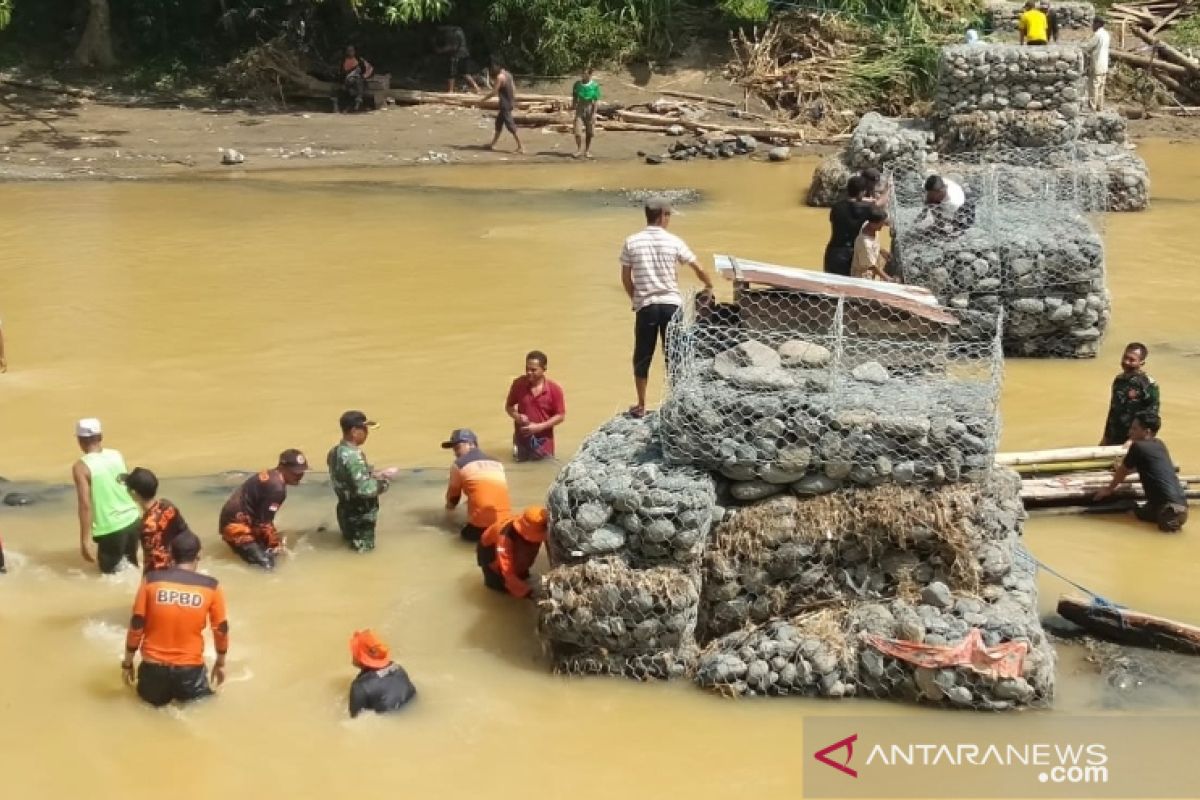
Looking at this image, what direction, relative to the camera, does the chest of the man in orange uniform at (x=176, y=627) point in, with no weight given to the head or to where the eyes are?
away from the camera

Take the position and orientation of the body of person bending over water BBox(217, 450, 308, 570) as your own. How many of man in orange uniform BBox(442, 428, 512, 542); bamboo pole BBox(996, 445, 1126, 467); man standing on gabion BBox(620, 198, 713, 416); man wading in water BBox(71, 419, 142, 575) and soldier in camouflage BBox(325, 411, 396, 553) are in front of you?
4

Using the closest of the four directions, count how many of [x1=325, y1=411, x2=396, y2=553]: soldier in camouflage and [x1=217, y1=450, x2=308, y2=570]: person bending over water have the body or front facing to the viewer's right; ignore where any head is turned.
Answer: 2

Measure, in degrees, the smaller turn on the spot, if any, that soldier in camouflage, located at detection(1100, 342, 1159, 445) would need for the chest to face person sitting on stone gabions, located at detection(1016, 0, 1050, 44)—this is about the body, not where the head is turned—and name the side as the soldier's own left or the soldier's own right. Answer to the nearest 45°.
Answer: approximately 135° to the soldier's own right

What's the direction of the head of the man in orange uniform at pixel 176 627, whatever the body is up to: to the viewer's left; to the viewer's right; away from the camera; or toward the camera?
away from the camera

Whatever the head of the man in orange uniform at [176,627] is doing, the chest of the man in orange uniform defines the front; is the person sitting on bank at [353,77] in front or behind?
in front

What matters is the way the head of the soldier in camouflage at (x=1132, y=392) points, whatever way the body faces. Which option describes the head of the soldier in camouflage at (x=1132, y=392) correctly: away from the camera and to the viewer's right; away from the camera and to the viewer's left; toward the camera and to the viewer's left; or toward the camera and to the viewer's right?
toward the camera and to the viewer's left

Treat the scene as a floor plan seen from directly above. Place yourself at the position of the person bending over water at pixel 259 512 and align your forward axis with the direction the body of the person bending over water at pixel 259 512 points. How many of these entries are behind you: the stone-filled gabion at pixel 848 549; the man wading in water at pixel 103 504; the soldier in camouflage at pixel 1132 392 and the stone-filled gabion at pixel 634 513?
1

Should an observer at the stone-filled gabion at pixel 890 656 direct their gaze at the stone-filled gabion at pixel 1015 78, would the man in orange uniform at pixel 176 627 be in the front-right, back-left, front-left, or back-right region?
back-left

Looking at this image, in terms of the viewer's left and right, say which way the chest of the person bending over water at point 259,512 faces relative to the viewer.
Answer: facing to the right of the viewer

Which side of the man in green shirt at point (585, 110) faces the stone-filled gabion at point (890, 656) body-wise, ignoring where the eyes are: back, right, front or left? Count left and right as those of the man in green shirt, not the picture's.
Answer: front

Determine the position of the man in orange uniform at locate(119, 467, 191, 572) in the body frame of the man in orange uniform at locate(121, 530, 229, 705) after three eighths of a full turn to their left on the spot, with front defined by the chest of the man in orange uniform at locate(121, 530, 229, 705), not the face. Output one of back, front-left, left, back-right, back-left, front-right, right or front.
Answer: back-right

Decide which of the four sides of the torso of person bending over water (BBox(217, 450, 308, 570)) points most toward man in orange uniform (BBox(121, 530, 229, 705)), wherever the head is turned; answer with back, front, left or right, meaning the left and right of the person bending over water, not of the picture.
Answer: right

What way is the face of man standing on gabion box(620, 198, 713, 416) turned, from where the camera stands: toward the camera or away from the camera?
away from the camera

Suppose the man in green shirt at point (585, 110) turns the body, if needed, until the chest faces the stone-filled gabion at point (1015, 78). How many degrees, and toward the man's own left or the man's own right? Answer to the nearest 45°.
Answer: approximately 45° to the man's own left

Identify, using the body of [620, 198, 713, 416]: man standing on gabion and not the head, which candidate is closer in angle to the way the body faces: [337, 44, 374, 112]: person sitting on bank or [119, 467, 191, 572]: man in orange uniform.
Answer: the person sitting on bank

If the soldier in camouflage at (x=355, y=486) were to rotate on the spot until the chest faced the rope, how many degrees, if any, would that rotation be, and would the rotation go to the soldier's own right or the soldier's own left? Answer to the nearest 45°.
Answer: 0° — they already face it
